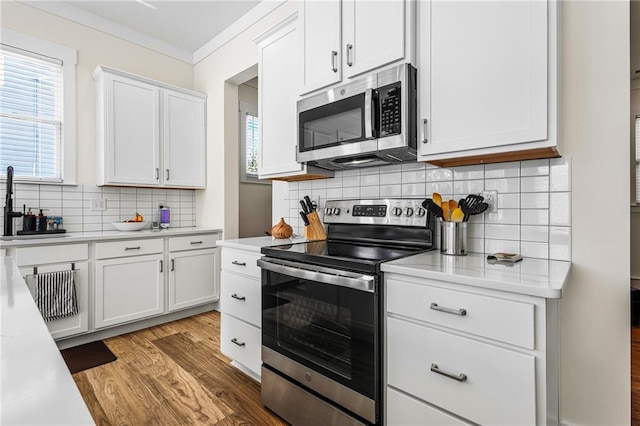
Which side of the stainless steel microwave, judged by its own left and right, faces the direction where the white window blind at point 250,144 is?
right

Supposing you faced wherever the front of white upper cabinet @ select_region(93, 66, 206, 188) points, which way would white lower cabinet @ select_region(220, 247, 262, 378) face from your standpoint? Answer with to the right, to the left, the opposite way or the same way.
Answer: to the right

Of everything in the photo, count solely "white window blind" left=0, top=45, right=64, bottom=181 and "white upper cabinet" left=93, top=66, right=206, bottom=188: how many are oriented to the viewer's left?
0

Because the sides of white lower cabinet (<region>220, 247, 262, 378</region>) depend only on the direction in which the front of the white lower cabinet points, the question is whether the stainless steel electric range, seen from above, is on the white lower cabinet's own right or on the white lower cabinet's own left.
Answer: on the white lower cabinet's own left

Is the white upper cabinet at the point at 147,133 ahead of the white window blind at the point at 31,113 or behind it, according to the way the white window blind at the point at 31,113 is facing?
ahead

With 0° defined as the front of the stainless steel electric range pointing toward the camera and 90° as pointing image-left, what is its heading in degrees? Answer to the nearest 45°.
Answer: approximately 45°

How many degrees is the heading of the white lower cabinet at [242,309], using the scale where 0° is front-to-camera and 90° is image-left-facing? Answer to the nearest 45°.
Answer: approximately 45°

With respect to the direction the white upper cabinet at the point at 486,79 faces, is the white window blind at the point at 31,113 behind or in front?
in front

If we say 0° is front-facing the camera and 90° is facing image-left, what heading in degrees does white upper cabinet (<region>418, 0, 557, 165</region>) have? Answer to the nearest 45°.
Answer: approximately 45°

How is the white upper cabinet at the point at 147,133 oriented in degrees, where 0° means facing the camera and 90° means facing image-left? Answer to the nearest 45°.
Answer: approximately 315°

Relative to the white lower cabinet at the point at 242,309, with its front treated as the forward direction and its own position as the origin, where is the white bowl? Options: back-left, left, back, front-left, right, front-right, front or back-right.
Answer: right
